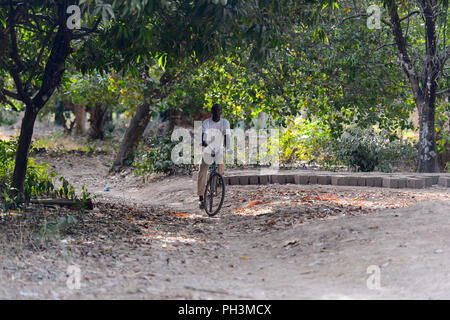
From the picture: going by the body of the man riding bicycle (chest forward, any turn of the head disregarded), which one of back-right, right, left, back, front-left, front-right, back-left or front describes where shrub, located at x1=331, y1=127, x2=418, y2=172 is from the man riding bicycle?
back-left

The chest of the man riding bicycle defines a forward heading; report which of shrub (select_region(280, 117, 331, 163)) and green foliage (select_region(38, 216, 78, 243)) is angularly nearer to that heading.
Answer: the green foliage

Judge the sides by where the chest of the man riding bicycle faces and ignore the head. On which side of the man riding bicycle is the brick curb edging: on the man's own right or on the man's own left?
on the man's own left

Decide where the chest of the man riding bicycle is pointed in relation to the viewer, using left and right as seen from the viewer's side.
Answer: facing the viewer

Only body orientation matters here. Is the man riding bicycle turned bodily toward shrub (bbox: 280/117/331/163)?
no

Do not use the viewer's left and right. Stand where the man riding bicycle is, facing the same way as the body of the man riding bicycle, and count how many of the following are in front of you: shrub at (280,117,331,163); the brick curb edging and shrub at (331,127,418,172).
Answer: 0

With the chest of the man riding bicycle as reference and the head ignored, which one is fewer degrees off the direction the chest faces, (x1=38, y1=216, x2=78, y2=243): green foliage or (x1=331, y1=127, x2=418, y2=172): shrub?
the green foliage
